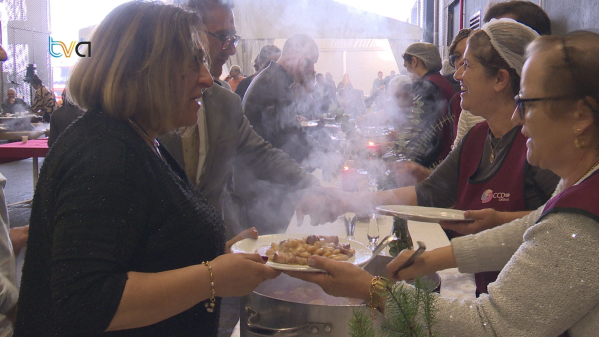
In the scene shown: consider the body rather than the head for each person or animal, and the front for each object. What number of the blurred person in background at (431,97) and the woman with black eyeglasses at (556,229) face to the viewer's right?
0

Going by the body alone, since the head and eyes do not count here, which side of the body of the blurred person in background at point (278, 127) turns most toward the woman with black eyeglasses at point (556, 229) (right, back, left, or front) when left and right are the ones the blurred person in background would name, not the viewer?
right

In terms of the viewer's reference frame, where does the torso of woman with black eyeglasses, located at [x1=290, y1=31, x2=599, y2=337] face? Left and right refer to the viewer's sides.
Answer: facing to the left of the viewer

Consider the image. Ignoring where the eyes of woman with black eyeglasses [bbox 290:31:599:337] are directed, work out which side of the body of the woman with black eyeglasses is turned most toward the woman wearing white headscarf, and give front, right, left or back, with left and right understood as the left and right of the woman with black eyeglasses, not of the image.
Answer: right

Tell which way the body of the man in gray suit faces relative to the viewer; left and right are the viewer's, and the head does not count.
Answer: facing the viewer and to the right of the viewer

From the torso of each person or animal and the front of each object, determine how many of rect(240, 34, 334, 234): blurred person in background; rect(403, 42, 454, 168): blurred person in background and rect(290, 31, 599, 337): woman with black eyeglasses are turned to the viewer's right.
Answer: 1

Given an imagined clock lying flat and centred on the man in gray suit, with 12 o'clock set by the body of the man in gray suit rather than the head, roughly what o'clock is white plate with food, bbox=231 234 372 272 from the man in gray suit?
The white plate with food is roughly at 1 o'clock from the man in gray suit.

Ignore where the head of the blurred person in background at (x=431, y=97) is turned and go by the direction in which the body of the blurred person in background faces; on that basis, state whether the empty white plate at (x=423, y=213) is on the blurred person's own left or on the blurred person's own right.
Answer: on the blurred person's own left

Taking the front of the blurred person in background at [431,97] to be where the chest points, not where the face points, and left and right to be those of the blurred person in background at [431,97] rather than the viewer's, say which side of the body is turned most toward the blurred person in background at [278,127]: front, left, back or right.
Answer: front

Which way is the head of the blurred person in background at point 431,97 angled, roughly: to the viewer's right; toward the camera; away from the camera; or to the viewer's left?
to the viewer's left

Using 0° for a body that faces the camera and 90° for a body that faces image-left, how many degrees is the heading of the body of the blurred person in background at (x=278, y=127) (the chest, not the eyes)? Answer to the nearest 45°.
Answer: approximately 270°

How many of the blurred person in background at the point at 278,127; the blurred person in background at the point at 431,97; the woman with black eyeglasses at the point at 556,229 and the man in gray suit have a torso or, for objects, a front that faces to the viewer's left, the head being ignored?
2

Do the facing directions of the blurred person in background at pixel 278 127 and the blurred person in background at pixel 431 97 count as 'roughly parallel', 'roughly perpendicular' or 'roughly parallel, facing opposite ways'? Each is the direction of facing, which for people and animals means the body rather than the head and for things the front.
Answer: roughly parallel, facing opposite ways

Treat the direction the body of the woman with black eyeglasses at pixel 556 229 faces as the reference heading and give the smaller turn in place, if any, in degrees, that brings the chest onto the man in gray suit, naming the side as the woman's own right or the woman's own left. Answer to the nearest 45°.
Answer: approximately 45° to the woman's own right

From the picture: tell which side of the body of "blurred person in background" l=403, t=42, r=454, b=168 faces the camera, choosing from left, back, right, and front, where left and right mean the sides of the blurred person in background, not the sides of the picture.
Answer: left

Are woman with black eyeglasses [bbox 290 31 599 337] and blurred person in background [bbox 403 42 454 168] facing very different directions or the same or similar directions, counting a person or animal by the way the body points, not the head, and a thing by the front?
same or similar directions
